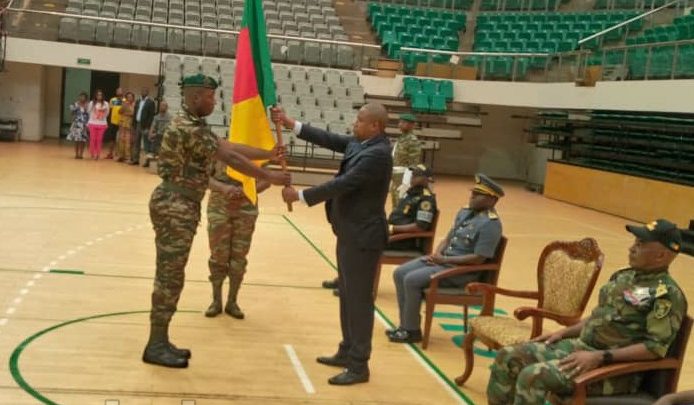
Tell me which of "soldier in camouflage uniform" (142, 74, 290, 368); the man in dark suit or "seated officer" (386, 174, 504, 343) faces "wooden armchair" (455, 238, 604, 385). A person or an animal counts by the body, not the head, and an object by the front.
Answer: the soldier in camouflage uniform

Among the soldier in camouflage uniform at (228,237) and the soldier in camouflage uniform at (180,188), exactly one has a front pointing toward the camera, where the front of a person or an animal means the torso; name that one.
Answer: the soldier in camouflage uniform at (228,237)

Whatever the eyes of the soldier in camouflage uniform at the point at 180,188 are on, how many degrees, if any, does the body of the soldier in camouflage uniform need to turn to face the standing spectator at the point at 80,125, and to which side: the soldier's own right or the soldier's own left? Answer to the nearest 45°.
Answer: approximately 90° to the soldier's own left

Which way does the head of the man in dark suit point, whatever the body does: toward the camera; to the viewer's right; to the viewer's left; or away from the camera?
to the viewer's left

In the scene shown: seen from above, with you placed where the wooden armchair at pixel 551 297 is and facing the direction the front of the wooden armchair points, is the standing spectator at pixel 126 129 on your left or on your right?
on your right

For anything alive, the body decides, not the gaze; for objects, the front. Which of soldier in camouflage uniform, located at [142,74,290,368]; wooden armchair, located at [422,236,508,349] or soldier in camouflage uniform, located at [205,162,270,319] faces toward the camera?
soldier in camouflage uniform, located at [205,162,270,319]

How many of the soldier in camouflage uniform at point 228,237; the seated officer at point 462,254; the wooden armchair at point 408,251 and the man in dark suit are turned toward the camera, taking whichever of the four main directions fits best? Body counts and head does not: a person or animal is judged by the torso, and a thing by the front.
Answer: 1

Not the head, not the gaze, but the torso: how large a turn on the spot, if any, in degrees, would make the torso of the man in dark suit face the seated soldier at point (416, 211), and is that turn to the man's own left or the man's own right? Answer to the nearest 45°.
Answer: approximately 90° to the man's own right

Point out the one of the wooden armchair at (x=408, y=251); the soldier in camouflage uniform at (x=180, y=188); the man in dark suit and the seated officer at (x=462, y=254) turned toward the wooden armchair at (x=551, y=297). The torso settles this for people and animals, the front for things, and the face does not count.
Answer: the soldier in camouflage uniform

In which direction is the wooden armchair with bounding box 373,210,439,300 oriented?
to the viewer's left

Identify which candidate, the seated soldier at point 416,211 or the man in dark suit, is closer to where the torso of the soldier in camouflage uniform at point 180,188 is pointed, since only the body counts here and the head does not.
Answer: the man in dark suit

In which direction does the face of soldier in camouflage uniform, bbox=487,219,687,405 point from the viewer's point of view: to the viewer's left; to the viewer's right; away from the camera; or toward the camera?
to the viewer's left

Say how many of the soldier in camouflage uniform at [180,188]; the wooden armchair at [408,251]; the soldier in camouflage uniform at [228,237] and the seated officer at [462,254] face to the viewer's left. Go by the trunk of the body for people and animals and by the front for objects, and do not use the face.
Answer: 2

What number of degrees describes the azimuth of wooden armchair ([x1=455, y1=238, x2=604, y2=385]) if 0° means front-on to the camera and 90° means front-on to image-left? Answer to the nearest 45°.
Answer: approximately 45°

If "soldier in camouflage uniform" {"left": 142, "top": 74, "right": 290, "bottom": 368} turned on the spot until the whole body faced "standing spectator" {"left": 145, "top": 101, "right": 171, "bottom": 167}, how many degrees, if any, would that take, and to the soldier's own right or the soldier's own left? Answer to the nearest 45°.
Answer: approximately 90° to the soldier's own left

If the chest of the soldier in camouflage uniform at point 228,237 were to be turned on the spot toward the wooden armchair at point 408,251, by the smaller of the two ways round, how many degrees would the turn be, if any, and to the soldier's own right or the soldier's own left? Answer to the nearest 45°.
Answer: approximately 135° to the soldier's own left

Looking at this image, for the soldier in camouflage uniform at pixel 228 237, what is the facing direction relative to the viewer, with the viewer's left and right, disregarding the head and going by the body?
facing the viewer

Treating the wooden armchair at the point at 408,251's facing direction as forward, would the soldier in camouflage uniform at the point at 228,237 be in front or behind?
in front

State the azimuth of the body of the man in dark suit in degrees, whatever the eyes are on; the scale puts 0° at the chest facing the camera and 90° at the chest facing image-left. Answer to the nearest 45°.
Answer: approximately 90°

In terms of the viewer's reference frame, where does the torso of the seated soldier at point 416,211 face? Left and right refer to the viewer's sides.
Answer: facing to the left of the viewer
